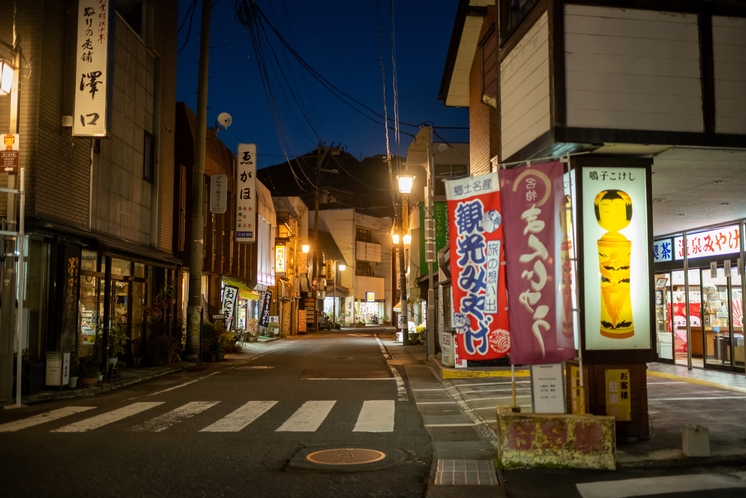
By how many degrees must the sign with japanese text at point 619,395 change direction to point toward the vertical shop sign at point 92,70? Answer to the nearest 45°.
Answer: approximately 90° to its right

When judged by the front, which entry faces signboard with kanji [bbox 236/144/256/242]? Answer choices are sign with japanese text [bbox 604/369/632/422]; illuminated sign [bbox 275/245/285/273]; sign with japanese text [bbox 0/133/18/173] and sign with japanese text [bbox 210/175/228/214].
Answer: the illuminated sign

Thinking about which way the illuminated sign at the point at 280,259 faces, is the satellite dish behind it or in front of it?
in front

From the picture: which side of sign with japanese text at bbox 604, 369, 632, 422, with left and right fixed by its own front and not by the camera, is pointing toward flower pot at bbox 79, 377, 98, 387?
right

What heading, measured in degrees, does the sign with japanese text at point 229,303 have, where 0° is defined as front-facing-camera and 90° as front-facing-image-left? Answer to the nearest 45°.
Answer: approximately 0°

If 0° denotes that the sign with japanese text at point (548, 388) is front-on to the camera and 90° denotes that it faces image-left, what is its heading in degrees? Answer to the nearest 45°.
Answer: approximately 0°

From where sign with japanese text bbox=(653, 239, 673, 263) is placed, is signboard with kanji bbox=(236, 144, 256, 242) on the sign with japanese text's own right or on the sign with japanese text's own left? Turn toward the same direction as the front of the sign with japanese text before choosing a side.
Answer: on the sign with japanese text's own right

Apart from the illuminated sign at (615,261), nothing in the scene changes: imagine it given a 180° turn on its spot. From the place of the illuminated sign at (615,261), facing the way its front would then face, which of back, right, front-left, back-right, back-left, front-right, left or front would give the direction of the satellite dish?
front-left

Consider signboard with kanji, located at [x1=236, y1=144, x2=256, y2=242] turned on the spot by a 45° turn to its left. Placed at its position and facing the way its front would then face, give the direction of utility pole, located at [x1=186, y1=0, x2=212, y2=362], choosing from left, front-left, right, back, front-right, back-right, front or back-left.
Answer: front-right

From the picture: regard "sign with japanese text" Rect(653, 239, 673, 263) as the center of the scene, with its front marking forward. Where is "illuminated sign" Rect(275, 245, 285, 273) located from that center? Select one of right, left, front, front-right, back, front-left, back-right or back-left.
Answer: back-right

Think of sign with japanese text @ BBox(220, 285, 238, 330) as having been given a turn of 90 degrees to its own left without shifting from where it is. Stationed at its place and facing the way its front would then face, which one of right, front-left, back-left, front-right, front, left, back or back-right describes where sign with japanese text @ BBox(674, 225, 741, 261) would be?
front-right

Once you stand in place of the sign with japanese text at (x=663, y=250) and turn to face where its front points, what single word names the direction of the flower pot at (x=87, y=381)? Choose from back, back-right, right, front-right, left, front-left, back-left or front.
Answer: front-right

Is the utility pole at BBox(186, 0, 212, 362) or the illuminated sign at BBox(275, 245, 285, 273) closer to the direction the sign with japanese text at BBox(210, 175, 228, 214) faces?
the utility pole

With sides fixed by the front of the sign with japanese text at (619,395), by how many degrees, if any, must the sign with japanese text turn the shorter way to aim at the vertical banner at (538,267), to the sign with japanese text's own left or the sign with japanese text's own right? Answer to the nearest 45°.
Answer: approximately 45° to the sign with japanese text's own right
